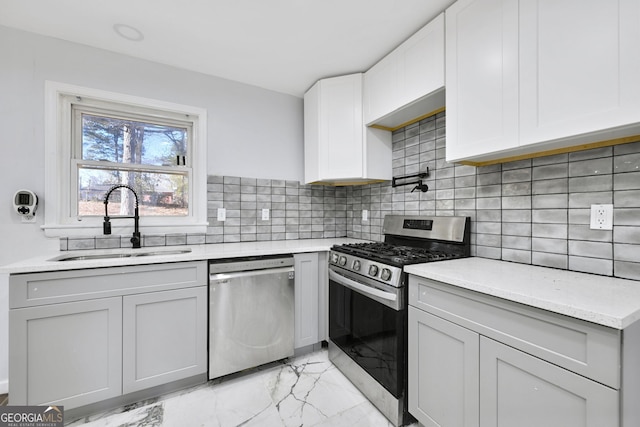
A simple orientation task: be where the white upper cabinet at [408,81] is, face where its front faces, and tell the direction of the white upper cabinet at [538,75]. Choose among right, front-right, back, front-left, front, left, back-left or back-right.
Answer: left

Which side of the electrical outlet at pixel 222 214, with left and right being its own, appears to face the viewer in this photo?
front

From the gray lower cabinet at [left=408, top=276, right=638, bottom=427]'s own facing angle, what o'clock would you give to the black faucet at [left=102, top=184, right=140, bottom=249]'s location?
The black faucet is roughly at 1 o'clock from the gray lower cabinet.

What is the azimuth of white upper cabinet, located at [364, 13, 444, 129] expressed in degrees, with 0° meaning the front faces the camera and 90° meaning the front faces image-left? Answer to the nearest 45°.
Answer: approximately 45°

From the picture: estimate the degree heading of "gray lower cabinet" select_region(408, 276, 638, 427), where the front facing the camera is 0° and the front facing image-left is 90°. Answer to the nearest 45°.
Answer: approximately 45°

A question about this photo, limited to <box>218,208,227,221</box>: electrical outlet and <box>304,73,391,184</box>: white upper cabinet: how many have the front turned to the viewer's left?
0

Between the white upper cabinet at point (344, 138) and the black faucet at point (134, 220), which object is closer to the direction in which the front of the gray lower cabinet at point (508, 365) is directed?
the black faucet

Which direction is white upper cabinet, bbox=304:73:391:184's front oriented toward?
toward the camera

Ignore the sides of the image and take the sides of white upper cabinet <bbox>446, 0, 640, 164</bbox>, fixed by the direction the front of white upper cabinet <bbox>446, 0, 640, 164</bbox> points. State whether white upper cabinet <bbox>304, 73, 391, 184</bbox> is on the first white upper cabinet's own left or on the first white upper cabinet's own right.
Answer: on the first white upper cabinet's own right

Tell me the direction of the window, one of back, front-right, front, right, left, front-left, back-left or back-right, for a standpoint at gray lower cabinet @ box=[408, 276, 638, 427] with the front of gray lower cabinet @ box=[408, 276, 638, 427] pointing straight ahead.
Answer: front-right

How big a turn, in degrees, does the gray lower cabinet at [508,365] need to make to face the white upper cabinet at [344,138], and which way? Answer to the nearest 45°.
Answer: approximately 90° to its right

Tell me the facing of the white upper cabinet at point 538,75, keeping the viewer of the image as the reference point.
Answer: facing the viewer and to the left of the viewer

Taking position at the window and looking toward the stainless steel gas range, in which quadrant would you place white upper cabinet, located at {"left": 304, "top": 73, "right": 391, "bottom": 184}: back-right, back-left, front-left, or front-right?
front-left

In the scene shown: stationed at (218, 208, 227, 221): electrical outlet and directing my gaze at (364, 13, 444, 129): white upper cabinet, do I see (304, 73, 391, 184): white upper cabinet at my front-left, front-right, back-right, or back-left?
front-left

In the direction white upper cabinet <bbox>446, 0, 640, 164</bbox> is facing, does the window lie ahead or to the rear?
ahead

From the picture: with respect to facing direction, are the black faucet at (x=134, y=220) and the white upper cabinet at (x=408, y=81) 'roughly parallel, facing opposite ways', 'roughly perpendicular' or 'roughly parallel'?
roughly parallel
